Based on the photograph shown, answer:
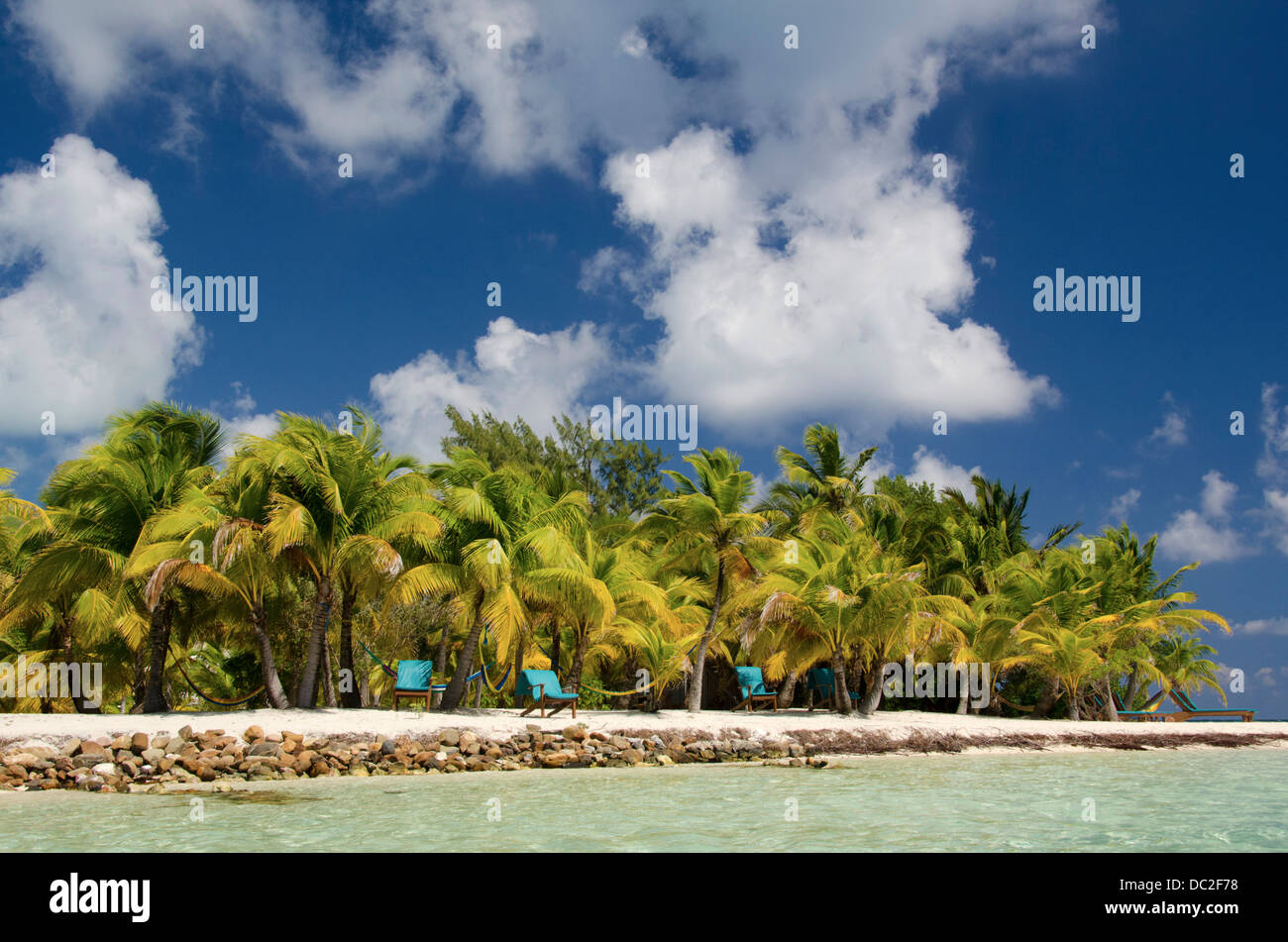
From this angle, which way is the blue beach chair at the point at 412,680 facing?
toward the camera

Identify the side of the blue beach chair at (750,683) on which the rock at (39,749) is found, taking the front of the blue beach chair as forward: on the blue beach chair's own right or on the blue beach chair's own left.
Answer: on the blue beach chair's own right

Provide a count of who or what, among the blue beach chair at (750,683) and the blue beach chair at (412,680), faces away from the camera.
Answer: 0

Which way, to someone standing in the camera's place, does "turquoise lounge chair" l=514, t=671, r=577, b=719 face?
facing the viewer and to the right of the viewer

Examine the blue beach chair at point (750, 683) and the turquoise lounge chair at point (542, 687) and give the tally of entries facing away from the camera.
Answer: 0

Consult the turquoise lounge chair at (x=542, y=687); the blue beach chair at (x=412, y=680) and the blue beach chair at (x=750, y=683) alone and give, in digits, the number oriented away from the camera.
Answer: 0

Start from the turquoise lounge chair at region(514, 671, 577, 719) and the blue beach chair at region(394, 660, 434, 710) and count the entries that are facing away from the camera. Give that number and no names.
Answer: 0

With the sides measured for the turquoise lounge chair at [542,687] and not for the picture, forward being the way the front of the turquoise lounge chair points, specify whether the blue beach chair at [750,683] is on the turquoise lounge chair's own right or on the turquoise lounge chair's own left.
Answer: on the turquoise lounge chair's own left

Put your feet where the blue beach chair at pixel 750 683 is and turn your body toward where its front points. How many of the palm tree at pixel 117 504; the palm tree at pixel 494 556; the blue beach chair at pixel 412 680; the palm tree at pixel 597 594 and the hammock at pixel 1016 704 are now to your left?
1
